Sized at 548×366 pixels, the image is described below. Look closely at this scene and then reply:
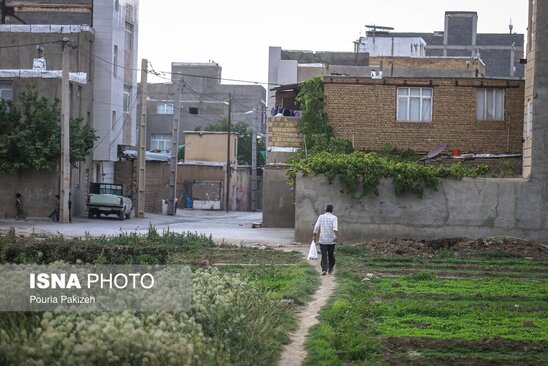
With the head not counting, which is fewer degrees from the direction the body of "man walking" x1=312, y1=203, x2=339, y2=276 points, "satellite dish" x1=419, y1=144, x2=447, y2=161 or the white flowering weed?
the satellite dish

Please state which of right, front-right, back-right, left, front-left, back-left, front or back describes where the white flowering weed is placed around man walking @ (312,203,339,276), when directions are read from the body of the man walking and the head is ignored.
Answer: back

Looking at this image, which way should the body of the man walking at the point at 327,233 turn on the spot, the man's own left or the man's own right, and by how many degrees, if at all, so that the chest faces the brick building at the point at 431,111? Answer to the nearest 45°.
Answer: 0° — they already face it

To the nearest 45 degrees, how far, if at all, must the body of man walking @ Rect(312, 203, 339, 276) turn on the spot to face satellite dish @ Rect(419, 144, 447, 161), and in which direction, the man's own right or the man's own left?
0° — they already face it

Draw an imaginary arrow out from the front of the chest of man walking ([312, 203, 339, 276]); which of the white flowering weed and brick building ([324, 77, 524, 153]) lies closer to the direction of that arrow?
the brick building

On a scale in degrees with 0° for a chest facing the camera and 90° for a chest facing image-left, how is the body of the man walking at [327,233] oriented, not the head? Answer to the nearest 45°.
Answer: approximately 180°
